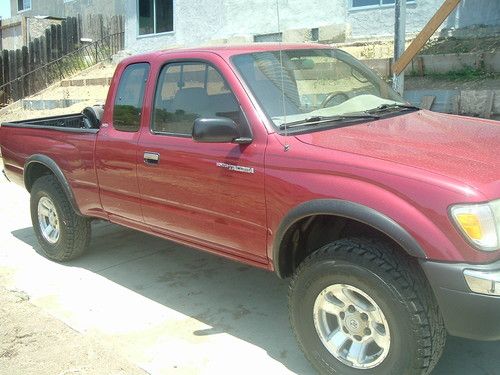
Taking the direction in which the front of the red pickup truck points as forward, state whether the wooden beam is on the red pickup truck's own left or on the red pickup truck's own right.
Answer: on the red pickup truck's own left

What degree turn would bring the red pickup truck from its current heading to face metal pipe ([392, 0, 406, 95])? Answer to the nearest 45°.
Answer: approximately 135° to its left

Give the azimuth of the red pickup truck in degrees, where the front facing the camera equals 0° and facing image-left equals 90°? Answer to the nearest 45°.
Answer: approximately 315°

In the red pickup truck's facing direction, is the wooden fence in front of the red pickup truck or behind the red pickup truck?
behind
